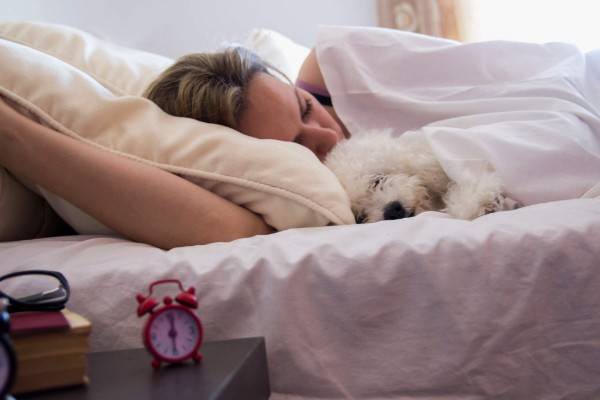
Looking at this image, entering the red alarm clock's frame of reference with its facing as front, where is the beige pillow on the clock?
The beige pillow is roughly at 6 o'clock from the red alarm clock.

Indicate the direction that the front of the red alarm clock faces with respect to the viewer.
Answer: facing the viewer

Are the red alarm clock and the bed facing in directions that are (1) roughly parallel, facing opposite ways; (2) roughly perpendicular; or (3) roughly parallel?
roughly perpendicular

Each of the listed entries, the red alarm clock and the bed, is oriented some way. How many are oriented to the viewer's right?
1

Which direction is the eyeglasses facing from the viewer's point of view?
toward the camera

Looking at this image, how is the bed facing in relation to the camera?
to the viewer's right
